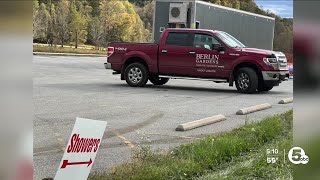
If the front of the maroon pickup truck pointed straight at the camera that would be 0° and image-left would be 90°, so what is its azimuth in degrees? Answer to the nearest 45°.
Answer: approximately 315°

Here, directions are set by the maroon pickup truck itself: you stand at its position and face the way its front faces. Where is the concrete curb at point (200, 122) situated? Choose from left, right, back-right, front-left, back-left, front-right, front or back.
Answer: front-right

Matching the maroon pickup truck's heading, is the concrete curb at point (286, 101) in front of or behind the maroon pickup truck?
in front

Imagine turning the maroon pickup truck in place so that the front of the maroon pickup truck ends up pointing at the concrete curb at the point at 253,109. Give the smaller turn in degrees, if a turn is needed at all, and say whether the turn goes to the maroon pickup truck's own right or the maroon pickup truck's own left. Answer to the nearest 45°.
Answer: approximately 45° to the maroon pickup truck's own right
